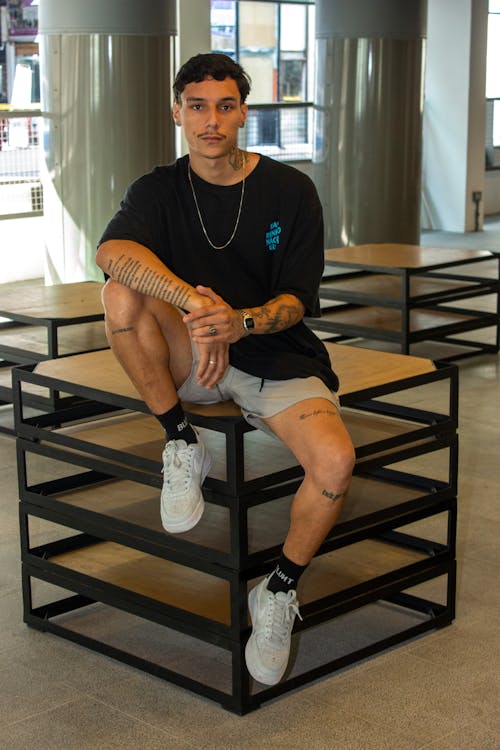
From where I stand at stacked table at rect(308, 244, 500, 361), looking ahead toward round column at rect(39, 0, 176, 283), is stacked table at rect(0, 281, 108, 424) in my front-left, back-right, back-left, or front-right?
front-left

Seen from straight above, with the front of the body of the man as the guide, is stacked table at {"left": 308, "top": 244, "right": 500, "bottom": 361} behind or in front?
behind

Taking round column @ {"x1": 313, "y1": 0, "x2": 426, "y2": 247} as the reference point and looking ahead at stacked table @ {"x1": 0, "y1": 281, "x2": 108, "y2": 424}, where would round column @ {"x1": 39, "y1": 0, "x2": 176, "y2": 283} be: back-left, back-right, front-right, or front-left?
front-right

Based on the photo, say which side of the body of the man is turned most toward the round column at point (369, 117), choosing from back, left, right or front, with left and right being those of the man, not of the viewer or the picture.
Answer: back

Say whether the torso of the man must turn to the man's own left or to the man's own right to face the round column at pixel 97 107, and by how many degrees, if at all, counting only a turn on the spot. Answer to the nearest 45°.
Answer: approximately 180°

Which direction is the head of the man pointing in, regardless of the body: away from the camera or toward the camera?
toward the camera

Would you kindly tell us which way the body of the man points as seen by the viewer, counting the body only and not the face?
toward the camera

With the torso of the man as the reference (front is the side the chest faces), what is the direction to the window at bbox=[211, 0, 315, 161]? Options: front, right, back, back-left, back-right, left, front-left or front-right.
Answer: back

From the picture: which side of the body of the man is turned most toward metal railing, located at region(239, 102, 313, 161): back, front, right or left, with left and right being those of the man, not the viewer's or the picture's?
back

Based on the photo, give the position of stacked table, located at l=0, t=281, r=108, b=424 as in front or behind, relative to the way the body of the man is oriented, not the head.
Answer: behind
